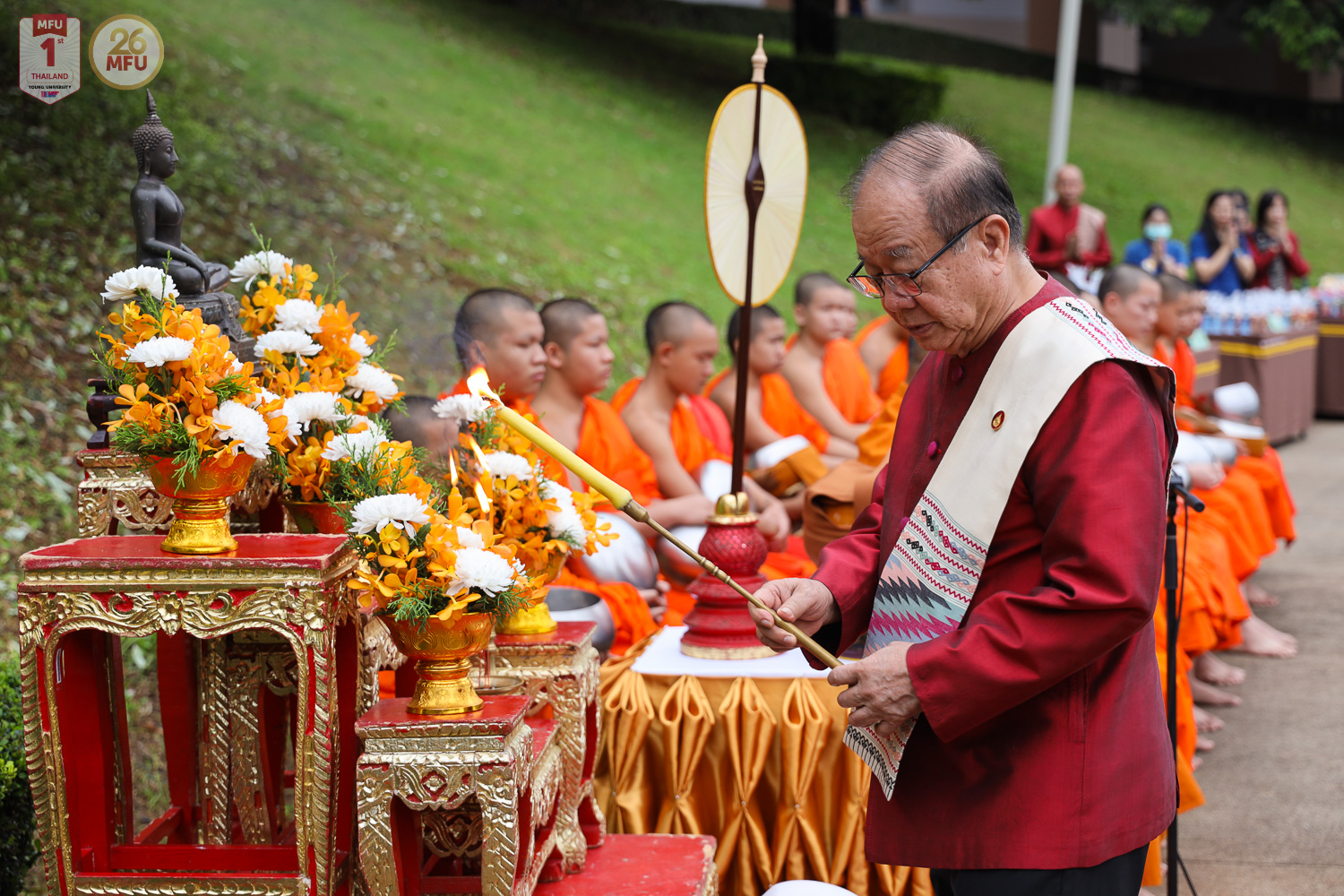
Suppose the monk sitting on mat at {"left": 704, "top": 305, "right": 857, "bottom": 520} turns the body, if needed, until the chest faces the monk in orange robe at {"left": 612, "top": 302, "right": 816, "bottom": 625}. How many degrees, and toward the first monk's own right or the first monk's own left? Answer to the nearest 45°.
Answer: approximately 45° to the first monk's own right

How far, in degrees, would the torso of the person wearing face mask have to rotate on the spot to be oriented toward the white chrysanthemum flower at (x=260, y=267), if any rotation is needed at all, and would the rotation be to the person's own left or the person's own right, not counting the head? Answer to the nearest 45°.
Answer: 0° — they already face it

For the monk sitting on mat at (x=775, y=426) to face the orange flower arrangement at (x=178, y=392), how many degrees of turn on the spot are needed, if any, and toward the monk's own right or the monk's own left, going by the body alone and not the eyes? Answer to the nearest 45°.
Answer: approximately 45° to the monk's own right
